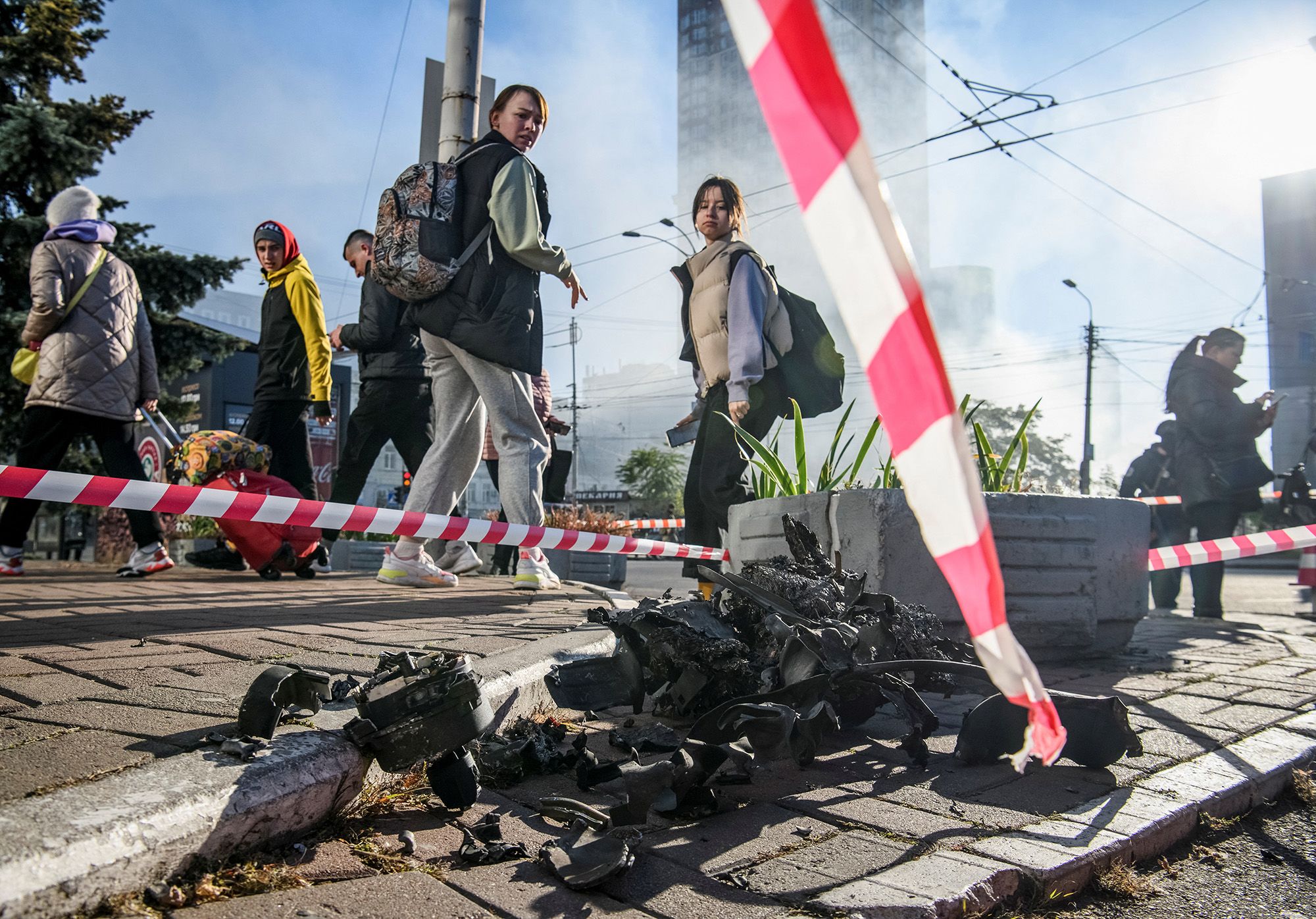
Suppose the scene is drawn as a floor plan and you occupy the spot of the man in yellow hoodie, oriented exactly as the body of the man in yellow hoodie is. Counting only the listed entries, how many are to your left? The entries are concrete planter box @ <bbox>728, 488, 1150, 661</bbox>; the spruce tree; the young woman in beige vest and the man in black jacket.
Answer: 3

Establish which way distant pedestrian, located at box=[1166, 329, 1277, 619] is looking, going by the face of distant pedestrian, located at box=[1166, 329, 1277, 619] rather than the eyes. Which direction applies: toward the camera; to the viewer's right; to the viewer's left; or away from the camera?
to the viewer's right

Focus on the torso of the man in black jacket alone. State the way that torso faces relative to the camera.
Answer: to the viewer's left

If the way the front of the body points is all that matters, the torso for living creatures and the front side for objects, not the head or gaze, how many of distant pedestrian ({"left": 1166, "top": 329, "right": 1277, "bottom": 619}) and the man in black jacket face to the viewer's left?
1

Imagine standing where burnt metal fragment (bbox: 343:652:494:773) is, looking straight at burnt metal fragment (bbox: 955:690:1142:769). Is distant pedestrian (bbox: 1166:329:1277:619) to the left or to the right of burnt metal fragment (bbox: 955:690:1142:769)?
left

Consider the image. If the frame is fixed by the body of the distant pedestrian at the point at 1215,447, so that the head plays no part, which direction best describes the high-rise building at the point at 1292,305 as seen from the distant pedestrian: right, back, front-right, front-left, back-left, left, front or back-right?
left

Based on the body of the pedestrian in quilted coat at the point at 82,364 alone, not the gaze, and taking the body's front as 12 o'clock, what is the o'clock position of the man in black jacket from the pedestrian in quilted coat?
The man in black jacket is roughly at 5 o'clock from the pedestrian in quilted coat.

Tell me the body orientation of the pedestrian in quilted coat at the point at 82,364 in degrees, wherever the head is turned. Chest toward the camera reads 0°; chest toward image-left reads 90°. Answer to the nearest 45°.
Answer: approximately 135°

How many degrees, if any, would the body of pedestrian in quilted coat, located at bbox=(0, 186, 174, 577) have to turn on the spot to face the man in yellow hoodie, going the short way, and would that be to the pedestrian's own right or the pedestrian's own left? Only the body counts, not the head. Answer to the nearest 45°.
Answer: approximately 135° to the pedestrian's own right

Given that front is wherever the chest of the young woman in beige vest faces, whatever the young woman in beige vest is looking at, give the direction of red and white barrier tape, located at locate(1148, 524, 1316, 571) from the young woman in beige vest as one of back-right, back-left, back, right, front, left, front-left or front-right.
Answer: back-left

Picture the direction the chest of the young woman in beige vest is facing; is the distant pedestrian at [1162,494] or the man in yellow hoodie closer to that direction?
the man in yellow hoodie

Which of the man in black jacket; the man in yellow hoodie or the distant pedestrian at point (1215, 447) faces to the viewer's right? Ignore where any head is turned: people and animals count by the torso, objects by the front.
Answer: the distant pedestrian

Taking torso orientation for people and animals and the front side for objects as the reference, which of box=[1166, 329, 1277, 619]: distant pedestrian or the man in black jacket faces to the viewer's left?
the man in black jacket

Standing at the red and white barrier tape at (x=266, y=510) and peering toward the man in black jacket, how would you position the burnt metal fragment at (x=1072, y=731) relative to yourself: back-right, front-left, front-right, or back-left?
back-right

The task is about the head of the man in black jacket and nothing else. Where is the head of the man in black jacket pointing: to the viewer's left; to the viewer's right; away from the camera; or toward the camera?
to the viewer's left

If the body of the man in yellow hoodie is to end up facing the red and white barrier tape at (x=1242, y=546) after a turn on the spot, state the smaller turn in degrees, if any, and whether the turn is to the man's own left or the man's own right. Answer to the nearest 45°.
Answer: approximately 90° to the man's own left
